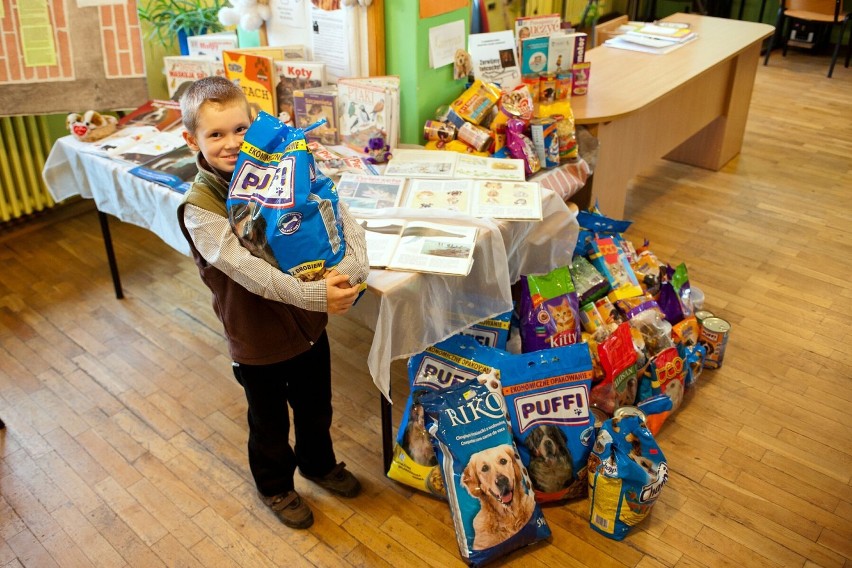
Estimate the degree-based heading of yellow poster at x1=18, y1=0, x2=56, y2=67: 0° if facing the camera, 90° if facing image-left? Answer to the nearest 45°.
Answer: approximately 0°

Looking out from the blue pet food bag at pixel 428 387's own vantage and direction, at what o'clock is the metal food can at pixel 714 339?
The metal food can is roughly at 8 o'clock from the blue pet food bag.

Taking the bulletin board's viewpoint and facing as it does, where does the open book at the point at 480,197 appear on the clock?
The open book is roughly at 11 o'clock from the bulletin board.

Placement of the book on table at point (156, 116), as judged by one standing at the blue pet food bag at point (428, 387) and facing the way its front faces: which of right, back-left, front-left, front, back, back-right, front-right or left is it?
back-right

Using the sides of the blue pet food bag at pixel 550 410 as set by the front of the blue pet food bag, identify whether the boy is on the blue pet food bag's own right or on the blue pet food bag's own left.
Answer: on the blue pet food bag's own right

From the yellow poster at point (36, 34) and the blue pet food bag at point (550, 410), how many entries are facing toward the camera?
2

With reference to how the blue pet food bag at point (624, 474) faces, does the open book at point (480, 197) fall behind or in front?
behind

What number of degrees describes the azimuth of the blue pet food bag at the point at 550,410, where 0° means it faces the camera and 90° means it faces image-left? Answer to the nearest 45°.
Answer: approximately 0°

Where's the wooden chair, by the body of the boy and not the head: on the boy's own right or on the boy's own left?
on the boy's own left

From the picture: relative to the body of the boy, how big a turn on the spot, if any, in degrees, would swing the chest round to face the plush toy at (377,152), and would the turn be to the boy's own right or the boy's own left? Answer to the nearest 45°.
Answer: approximately 90° to the boy's own left
